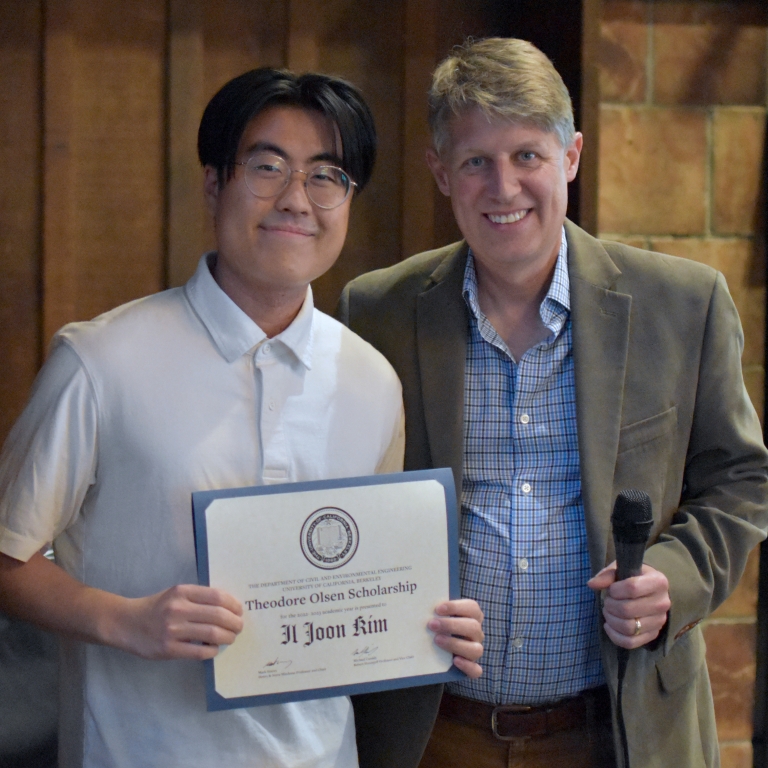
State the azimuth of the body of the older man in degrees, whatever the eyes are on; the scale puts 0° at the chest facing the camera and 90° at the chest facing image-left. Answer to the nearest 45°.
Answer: approximately 0°
